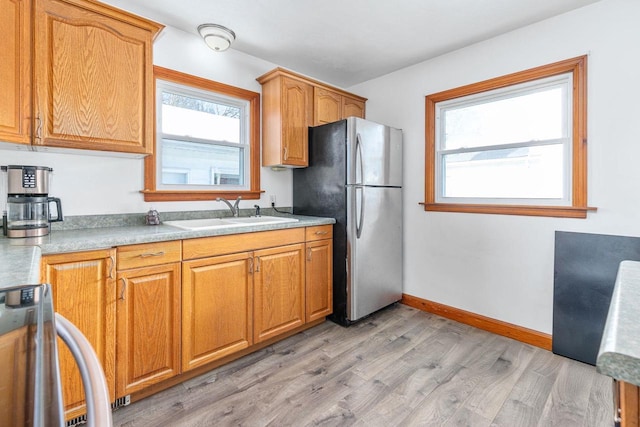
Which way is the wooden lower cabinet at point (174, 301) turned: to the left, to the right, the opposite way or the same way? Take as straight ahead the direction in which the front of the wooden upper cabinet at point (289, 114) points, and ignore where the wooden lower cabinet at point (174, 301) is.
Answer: the same way

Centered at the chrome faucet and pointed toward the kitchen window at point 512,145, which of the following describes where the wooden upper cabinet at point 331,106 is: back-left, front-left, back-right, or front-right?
front-left

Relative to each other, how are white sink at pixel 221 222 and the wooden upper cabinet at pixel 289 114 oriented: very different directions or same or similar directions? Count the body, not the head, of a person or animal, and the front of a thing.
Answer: same or similar directions

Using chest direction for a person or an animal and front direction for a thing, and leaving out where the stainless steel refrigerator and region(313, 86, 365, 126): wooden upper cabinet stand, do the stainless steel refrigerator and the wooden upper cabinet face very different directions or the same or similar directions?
same or similar directions

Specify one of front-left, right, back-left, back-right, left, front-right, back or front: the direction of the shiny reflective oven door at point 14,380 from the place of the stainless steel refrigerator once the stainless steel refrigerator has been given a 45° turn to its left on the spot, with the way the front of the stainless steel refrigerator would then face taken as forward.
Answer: right

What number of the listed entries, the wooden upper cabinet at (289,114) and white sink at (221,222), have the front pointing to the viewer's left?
0

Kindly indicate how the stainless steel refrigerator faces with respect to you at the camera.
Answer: facing the viewer and to the right of the viewer

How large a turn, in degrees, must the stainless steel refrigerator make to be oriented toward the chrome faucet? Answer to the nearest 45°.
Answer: approximately 135° to its right

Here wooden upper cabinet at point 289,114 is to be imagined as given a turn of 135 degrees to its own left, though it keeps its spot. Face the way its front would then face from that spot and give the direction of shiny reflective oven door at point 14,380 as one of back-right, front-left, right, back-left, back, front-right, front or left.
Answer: back

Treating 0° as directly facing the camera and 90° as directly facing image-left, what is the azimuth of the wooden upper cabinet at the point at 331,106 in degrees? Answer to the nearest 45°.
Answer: approximately 315°

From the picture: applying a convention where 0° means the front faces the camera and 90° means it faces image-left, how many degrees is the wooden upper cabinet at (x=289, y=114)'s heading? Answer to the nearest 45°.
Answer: approximately 315°

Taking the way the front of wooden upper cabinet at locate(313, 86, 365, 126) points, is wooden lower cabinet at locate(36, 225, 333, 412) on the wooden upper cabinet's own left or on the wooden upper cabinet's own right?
on the wooden upper cabinet's own right

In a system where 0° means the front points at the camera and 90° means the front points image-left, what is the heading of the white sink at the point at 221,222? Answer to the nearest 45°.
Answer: approximately 315°

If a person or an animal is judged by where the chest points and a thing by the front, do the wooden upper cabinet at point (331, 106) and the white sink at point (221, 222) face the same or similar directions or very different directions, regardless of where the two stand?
same or similar directions
